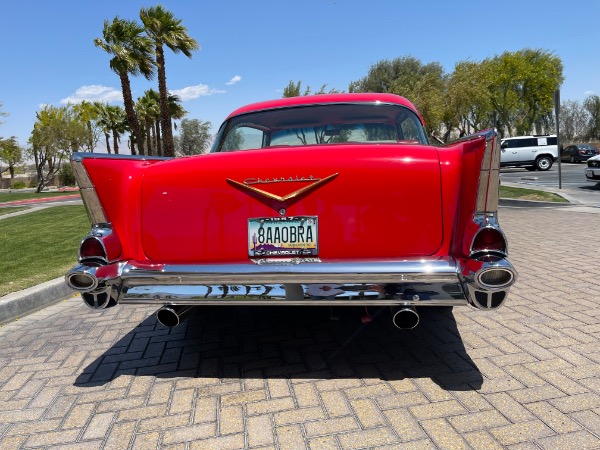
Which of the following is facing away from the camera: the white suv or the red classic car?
the red classic car

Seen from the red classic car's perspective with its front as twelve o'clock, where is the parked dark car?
The parked dark car is roughly at 1 o'clock from the red classic car.

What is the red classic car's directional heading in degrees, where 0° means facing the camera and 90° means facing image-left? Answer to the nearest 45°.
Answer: approximately 180°
